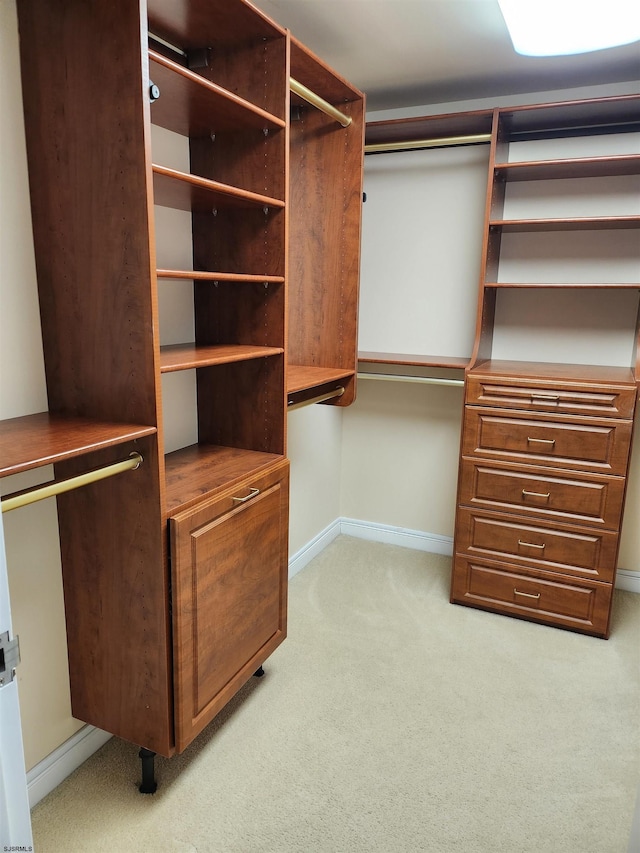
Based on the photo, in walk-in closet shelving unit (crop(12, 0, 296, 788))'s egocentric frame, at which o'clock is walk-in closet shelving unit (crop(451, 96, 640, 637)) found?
walk-in closet shelving unit (crop(451, 96, 640, 637)) is roughly at 10 o'clock from walk-in closet shelving unit (crop(12, 0, 296, 788)).

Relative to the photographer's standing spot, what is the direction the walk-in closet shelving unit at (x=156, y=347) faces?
facing the viewer and to the right of the viewer
